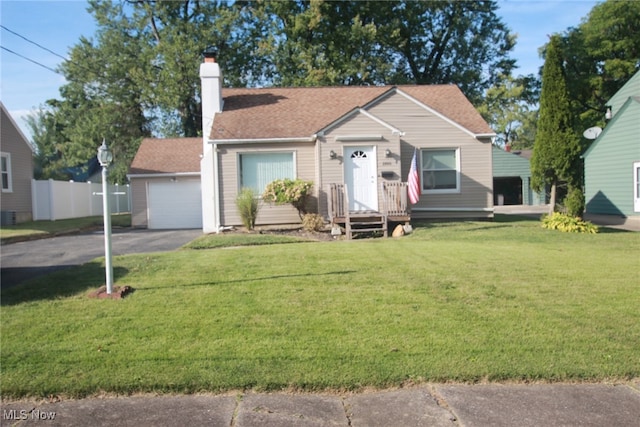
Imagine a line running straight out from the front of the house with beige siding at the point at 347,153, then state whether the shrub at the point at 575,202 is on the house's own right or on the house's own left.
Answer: on the house's own left

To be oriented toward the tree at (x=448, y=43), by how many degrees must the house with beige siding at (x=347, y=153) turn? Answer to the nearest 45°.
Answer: approximately 135° to its left

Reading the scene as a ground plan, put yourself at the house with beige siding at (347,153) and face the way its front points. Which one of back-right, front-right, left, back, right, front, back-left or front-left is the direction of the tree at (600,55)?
back-left

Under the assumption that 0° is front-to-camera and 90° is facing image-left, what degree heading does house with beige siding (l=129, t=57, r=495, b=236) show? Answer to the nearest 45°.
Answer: approximately 0°

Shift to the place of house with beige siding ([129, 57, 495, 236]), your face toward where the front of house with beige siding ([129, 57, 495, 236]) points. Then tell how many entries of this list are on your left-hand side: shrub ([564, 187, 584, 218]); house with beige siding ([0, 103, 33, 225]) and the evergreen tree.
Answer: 2

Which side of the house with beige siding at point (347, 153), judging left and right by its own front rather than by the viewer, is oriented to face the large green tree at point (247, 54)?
back

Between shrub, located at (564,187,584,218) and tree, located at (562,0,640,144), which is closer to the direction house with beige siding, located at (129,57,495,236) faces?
the shrub

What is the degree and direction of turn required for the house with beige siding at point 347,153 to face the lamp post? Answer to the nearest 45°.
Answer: approximately 45° to its right

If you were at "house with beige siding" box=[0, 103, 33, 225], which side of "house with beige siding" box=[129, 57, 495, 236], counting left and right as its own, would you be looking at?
right

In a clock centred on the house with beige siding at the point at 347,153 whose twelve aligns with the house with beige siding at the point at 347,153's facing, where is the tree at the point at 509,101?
The tree is roughly at 7 o'clock from the house with beige siding.
